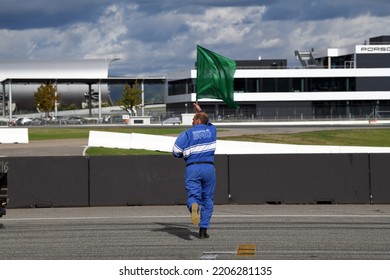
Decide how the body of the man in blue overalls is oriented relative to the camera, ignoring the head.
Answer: away from the camera

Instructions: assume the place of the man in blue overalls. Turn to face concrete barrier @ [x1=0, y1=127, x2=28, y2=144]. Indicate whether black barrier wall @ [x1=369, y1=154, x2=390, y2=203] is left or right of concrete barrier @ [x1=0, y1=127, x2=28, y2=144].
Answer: right

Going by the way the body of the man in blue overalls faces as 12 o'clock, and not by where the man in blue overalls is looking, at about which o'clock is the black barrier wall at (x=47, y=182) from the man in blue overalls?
The black barrier wall is roughly at 11 o'clock from the man in blue overalls.

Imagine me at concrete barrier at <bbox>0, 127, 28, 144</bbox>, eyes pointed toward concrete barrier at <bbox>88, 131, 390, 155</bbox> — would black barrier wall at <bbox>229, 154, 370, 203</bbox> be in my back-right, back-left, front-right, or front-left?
front-right

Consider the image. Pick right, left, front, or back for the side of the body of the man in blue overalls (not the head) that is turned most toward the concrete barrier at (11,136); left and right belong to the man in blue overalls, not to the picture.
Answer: front

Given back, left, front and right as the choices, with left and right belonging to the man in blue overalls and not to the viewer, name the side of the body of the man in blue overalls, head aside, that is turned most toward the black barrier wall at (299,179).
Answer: front

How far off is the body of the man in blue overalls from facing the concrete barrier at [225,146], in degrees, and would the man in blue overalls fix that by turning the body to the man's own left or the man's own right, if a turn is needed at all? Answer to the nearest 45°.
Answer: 0° — they already face it

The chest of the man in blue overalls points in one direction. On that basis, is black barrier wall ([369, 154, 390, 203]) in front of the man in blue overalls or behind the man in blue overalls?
in front

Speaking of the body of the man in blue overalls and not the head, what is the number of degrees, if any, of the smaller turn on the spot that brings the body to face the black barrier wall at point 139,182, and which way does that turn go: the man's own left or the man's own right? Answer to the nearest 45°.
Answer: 0° — they already face it

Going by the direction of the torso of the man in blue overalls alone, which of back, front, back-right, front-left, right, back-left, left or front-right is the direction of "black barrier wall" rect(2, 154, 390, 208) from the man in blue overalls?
front
